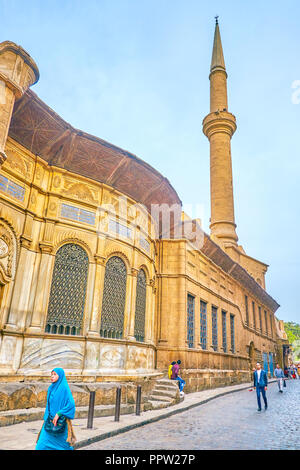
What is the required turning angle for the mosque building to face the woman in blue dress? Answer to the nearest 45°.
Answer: approximately 45° to its right

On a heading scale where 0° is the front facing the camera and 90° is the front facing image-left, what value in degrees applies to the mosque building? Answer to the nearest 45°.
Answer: approximately 315°

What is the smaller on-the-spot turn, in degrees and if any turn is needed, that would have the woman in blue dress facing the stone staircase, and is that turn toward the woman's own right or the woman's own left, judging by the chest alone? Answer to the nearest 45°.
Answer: approximately 135° to the woman's own right
